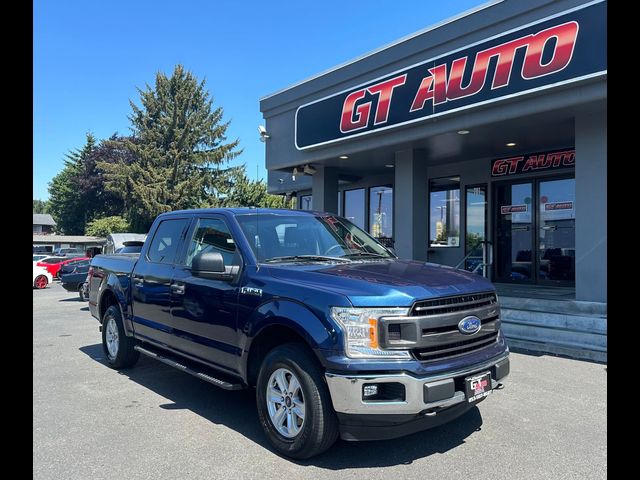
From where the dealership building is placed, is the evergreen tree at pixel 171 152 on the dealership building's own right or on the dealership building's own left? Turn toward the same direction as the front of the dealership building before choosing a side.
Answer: on the dealership building's own right

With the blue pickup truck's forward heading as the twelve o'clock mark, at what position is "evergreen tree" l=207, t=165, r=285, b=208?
The evergreen tree is roughly at 7 o'clock from the blue pickup truck.

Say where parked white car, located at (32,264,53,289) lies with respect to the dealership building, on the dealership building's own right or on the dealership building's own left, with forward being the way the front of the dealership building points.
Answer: on the dealership building's own right

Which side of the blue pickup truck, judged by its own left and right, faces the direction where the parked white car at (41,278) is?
back

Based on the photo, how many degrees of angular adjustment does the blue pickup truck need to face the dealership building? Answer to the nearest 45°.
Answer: approximately 90° to its left

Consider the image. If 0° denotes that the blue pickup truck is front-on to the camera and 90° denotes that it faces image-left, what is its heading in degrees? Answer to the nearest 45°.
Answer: approximately 315°

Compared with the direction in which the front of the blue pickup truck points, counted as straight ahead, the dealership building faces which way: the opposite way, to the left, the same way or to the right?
to the right

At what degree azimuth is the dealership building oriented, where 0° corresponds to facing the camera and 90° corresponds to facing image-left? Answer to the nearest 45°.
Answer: approximately 45°

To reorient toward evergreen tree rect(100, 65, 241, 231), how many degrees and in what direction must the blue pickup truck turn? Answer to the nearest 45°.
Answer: approximately 135° to its left

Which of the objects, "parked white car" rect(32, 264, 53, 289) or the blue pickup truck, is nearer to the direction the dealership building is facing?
the blue pickup truck

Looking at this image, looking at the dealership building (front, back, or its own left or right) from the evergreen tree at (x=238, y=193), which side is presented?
right
